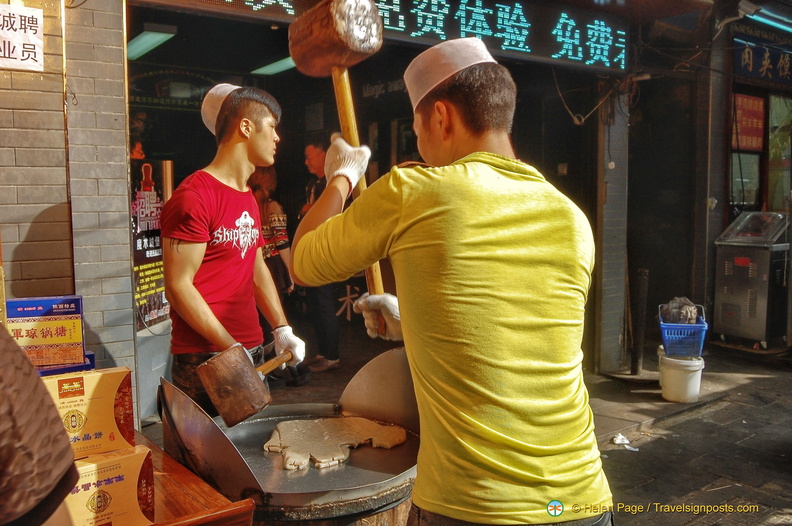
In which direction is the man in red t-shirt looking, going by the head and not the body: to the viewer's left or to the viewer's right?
to the viewer's right

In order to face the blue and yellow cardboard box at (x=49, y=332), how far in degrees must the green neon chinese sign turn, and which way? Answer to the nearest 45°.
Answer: approximately 45° to its right

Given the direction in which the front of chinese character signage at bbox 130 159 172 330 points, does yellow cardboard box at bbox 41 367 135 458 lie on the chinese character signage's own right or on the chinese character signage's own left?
on the chinese character signage's own right

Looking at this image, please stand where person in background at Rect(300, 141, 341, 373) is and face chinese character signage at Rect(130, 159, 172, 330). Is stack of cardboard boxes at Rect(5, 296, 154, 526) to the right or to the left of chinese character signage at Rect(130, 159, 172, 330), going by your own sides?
left

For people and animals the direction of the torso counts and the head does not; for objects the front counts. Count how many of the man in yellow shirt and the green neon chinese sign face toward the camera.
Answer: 1

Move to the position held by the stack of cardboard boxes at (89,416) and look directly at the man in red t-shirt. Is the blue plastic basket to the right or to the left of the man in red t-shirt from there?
right

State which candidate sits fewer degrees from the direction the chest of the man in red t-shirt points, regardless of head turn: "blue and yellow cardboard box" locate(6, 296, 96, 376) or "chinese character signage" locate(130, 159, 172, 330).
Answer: the blue and yellow cardboard box

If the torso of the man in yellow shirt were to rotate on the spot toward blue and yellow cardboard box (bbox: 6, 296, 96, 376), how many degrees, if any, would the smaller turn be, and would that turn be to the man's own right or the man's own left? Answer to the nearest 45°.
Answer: approximately 45° to the man's own left

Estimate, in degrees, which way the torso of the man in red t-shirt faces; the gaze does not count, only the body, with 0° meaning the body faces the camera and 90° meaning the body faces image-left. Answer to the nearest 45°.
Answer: approximately 315°

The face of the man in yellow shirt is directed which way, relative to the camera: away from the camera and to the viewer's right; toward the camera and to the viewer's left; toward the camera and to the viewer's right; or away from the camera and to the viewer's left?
away from the camera and to the viewer's left

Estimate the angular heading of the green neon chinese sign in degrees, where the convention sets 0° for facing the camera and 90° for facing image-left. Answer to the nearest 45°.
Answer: approximately 0°

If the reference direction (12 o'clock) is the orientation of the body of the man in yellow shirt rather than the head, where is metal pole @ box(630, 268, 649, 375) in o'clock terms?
The metal pole is roughly at 2 o'clock from the man in yellow shirt.
